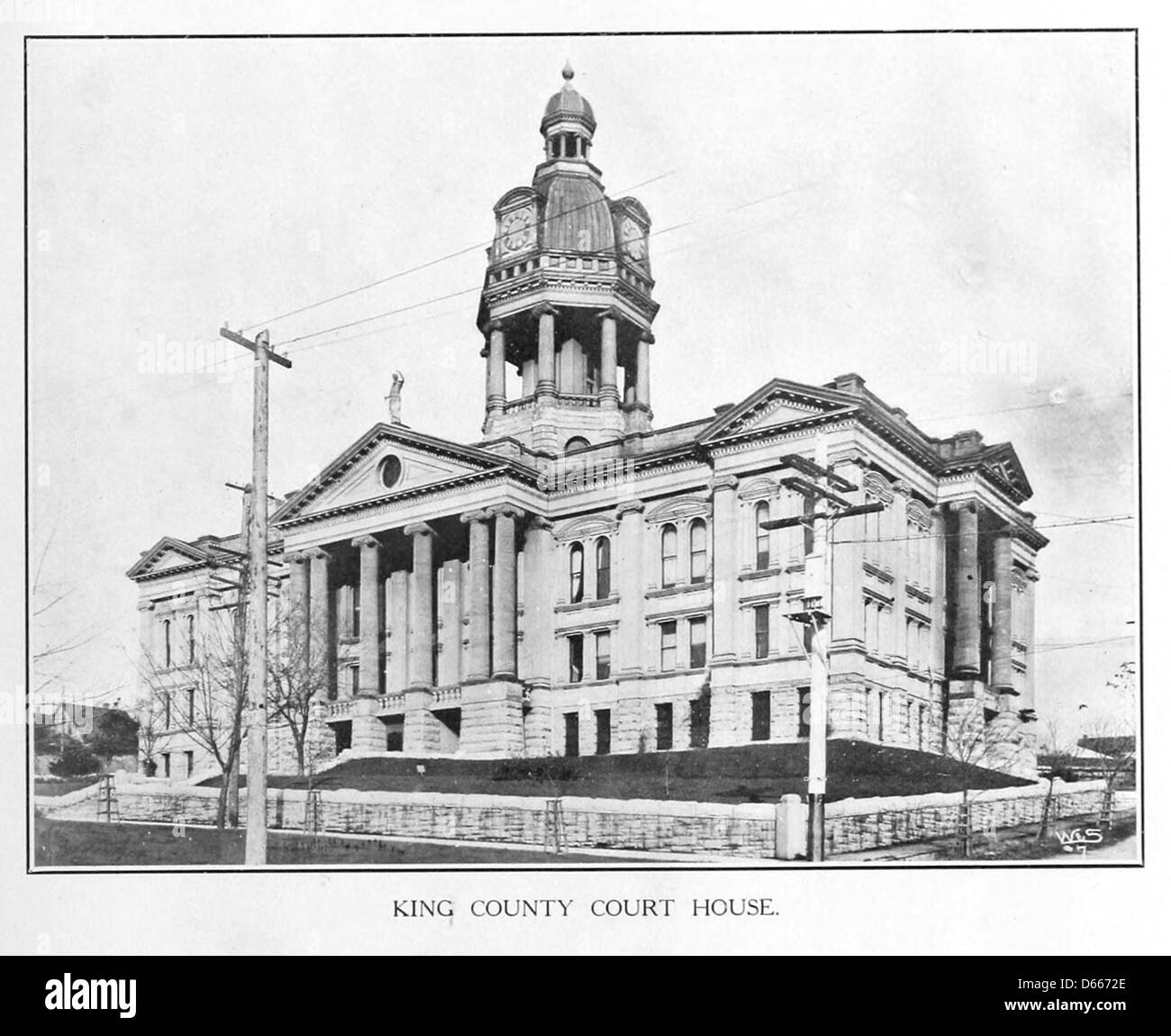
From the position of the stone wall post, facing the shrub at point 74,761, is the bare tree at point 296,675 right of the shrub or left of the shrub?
right

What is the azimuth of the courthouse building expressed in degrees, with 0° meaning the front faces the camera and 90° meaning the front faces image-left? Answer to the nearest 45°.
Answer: approximately 45°

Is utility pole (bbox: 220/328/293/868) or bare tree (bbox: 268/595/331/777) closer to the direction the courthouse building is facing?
the utility pole

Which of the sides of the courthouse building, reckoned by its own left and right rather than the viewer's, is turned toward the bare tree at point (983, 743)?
left
